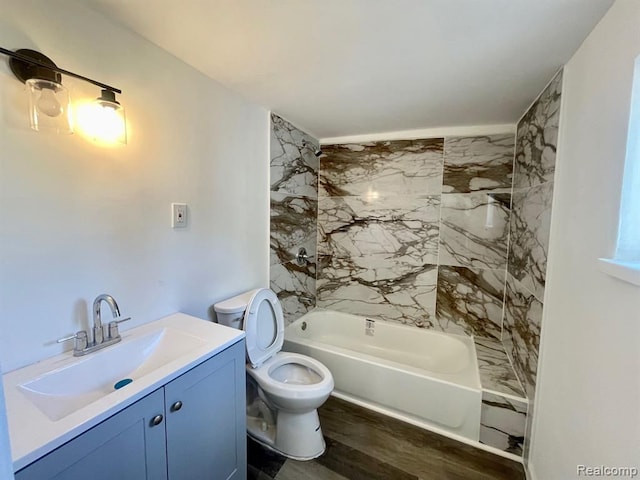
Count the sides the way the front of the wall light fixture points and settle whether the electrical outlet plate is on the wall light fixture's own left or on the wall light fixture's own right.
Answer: on the wall light fixture's own left

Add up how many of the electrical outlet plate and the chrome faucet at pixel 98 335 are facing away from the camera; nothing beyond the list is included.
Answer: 0

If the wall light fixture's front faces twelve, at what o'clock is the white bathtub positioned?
The white bathtub is roughly at 11 o'clock from the wall light fixture.

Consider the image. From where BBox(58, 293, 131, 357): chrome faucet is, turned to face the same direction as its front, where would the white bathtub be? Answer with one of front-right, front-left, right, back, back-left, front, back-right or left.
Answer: front-left

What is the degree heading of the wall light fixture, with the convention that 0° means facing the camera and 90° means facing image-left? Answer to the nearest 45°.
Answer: approximately 315°

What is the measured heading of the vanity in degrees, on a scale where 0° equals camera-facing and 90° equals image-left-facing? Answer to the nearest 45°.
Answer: approximately 315°
